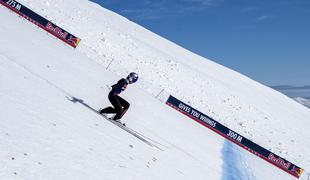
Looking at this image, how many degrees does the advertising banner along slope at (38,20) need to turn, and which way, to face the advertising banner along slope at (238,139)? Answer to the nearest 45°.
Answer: approximately 45° to its left

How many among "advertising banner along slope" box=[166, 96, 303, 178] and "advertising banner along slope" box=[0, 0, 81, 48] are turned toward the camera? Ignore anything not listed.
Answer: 2

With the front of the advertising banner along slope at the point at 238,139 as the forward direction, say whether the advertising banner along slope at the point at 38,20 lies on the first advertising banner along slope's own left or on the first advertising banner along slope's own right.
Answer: on the first advertising banner along slope's own right

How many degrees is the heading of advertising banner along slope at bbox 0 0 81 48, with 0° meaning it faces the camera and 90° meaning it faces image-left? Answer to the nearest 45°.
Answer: approximately 0°

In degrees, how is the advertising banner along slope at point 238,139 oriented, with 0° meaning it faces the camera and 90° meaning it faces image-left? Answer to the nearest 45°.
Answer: approximately 0°
